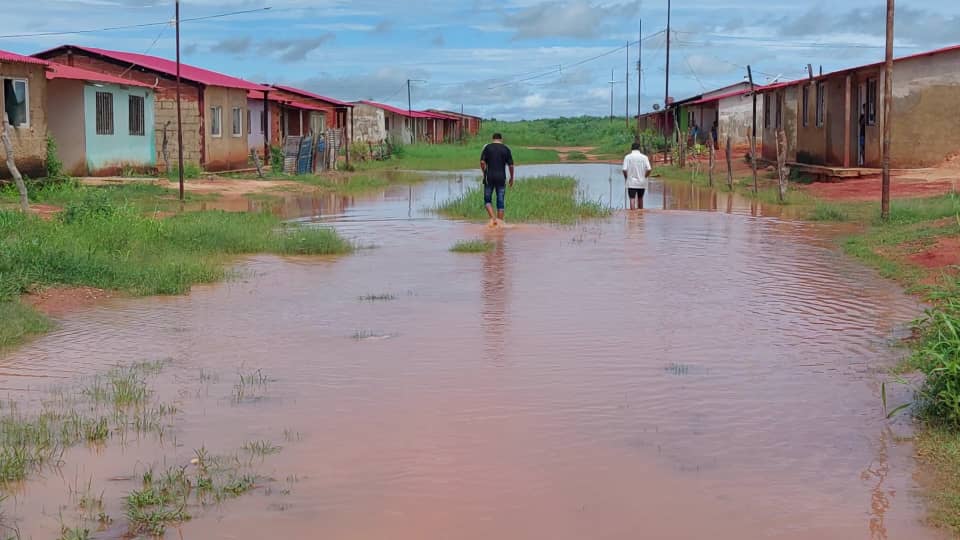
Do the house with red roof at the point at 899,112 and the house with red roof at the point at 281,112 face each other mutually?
no

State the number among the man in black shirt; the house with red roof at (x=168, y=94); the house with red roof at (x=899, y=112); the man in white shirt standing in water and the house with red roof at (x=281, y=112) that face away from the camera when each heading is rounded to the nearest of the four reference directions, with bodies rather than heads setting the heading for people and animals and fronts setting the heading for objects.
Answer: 2

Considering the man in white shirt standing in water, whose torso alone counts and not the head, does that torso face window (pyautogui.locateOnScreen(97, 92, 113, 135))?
no

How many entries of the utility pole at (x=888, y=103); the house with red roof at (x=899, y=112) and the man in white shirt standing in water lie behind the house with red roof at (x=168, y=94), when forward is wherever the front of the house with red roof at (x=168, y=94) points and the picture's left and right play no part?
0

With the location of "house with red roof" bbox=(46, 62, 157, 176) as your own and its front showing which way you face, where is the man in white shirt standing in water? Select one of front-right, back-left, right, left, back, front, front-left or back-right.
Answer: front

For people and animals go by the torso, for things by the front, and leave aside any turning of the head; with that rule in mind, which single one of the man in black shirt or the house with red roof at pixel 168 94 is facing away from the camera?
the man in black shirt

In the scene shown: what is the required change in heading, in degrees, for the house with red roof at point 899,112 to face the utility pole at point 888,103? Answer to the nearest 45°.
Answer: approximately 45° to its left

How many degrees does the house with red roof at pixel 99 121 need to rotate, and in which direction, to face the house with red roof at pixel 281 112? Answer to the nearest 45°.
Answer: approximately 90° to its left

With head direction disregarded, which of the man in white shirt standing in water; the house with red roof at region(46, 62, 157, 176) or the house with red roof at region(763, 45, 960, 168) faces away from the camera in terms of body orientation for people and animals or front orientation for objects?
the man in white shirt standing in water

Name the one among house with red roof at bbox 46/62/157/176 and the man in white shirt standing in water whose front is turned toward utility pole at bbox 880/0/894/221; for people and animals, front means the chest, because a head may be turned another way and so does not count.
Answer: the house with red roof

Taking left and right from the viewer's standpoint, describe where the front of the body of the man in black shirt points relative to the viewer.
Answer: facing away from the viewer

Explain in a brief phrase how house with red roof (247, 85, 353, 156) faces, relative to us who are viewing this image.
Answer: facing the viewer and to the right of the viewer

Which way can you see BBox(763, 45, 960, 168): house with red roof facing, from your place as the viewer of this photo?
facing the viewer and to the left of the viewer

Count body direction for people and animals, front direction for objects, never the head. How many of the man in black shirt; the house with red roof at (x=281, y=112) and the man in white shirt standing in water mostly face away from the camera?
2

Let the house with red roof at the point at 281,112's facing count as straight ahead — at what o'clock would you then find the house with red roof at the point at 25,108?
the house with red roof at the point at 25,108 is roughly at 2 o'clock from the house with red roof at the point at 281,112.

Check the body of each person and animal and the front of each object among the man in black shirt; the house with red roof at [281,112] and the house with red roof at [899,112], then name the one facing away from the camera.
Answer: the man in black shirt

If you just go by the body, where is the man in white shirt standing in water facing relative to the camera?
away from the camera

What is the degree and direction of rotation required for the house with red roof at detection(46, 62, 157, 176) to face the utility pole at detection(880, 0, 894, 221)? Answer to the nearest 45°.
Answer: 0° — it already faces it
